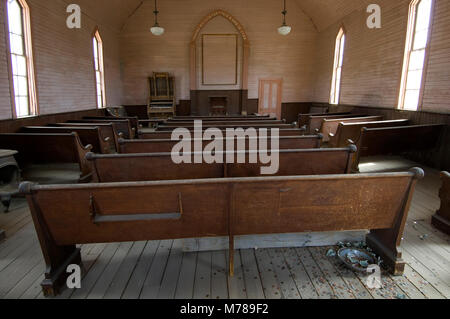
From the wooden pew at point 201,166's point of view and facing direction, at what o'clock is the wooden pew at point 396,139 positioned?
the wooden pew at point 396,139 is roughly at 2 o'clock from the wooden pew at point 201,166.

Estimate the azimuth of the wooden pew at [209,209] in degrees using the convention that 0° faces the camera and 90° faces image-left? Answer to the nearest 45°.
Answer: approximately 180°

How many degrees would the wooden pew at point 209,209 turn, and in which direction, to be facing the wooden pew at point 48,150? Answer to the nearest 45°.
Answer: approximately 45° to its left

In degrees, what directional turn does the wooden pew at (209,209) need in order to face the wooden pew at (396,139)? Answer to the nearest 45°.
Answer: approximately 45° to its right

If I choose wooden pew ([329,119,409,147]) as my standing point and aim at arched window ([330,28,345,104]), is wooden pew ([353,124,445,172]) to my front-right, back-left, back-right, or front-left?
back-right

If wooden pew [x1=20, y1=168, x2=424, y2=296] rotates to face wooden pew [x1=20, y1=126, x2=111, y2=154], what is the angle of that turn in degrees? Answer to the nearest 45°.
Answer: approximately 45° to its left

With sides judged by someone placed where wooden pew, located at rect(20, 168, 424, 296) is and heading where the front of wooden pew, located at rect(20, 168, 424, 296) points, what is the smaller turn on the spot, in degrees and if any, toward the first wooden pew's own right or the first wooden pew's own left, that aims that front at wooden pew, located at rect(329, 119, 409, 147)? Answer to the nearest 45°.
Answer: approximately 45° to the first wooden pew's own right

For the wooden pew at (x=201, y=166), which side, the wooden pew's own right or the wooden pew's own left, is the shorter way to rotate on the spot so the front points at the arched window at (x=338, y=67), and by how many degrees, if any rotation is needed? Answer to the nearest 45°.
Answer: approximately 45° to the wooden pew's own right

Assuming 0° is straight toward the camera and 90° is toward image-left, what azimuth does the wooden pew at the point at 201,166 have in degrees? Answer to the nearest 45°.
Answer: approximately 180°

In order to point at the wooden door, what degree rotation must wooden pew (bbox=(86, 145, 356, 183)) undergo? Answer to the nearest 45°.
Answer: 0° — it already faces it
